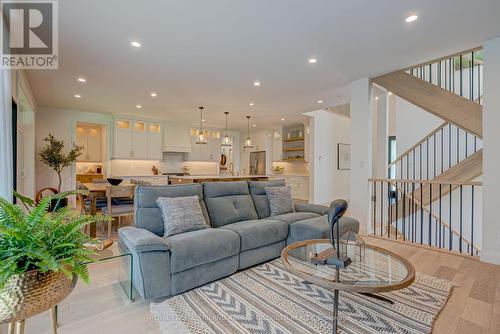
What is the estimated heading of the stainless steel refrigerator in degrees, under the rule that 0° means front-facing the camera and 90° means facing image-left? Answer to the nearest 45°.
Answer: approximately 0°

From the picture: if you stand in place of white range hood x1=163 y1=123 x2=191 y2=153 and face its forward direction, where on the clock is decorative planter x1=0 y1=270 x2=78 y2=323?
The decorative planter is roughly at 12 o'clock from the white range hood.

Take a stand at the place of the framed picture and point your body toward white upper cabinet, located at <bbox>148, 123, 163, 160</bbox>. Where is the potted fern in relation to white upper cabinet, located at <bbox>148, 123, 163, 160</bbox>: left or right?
left

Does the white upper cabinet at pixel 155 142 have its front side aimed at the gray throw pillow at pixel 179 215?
yes

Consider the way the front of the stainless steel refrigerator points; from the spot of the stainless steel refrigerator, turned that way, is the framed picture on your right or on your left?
on your left

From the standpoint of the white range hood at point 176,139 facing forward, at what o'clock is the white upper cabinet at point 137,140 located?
the white upper cabinet at point 137,140 is roughly at 2 o'clock from the white range hood at point 176,139.

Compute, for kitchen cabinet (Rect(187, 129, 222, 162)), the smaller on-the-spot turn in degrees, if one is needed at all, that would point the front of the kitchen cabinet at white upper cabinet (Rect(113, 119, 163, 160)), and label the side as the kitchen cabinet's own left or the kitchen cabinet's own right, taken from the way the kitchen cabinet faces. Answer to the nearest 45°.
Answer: approximately 45° to the kitchen cabinet's own right

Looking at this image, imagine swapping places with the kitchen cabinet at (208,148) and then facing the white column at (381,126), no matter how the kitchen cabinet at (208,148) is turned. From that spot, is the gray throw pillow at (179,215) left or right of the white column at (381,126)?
right

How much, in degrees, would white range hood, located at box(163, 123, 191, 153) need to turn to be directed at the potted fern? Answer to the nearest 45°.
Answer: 0° — it already faces it

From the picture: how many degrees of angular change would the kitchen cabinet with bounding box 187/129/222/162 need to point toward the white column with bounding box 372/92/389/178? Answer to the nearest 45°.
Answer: approximately 45° to its left
